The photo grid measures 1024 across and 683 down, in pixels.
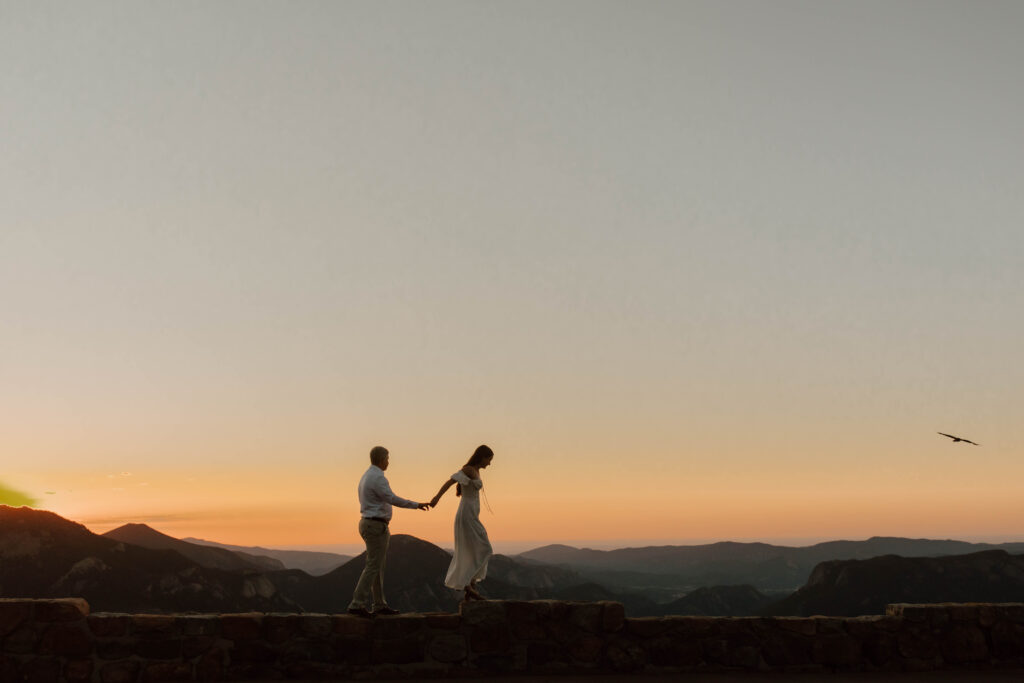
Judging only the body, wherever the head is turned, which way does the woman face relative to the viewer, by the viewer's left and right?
facing to the right of the viewer

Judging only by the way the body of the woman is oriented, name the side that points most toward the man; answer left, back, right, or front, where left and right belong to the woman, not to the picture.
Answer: back
